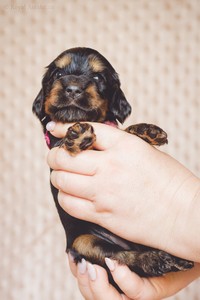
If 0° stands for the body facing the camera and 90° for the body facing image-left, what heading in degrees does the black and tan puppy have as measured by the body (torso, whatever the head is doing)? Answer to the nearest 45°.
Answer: approximately 0°
